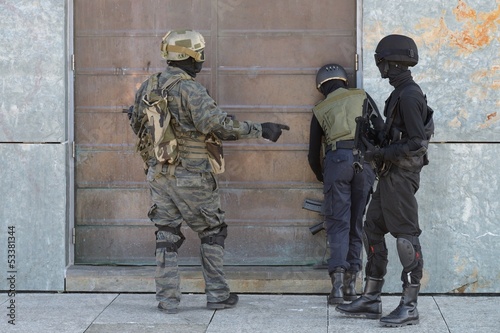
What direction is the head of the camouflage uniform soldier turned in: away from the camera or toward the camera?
away from the camera

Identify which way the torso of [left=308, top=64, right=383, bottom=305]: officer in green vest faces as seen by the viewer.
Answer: away from the camera

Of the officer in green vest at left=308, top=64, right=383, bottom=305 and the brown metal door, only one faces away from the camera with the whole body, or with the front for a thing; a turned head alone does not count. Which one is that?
the officer in green vest

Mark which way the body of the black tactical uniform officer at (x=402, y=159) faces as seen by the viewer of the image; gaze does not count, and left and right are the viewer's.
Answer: facing to the left of the viewer

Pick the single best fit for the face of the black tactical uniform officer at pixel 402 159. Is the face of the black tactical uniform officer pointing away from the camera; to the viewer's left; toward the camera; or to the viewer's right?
to the viewer's left

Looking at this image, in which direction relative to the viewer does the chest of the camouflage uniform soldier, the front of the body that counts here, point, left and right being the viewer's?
facing away from the viewer and to the right of the viewer

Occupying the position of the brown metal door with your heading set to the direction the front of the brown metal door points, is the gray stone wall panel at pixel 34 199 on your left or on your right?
on your right
